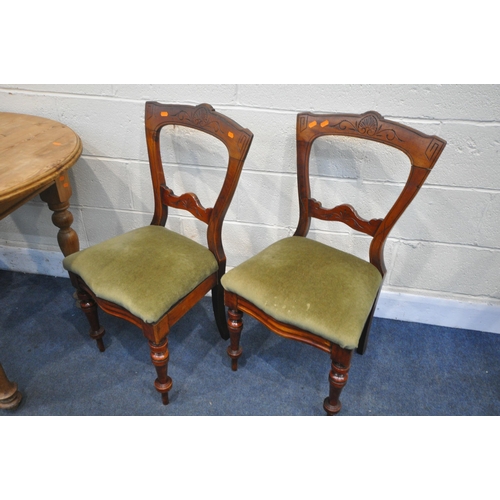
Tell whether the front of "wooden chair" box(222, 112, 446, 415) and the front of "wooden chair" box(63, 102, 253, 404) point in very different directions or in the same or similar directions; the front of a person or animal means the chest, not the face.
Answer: same or similar directions

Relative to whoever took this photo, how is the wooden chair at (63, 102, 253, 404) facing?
facing the viewer and to the left of the viewer

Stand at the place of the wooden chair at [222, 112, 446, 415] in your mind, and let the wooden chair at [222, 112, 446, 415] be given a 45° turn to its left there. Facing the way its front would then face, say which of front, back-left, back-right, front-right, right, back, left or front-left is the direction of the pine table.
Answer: right

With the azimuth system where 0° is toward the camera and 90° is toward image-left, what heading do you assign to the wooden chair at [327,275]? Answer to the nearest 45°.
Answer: approximately 45°

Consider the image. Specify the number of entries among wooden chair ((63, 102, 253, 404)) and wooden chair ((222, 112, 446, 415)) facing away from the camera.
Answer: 0
